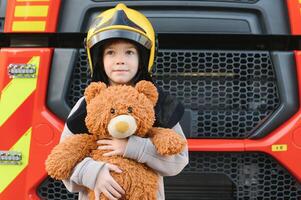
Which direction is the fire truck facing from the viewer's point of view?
toward the camera
